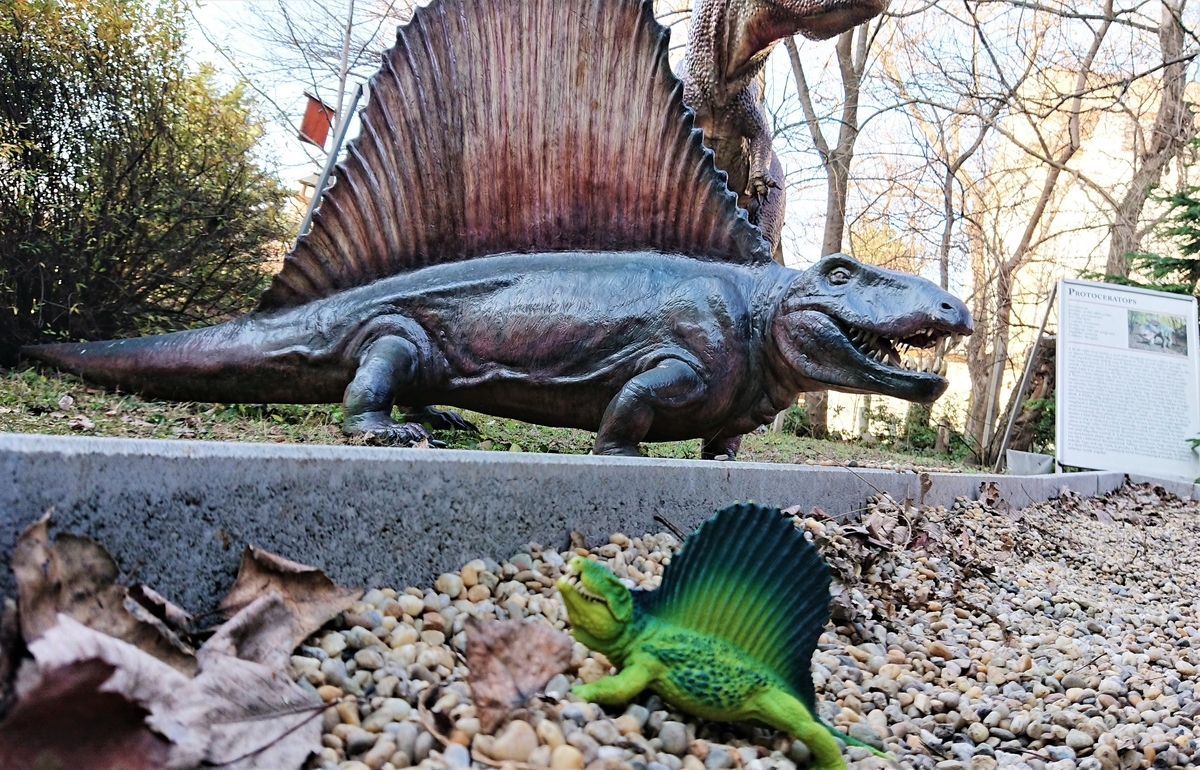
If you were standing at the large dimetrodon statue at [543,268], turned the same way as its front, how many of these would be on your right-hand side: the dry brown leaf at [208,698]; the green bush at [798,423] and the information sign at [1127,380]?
1

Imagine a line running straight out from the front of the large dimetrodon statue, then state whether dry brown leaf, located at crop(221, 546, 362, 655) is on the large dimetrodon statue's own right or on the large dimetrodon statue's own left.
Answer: on the large dimetrodon statue's own right

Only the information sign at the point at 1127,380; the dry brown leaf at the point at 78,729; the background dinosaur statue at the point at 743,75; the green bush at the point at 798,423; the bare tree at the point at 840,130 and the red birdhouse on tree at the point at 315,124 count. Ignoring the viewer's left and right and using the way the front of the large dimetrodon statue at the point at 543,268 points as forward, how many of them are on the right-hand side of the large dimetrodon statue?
1

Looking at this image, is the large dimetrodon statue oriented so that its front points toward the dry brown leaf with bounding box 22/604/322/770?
no

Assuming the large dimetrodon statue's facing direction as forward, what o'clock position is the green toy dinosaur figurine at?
The green toy dinosaur figurine is roughly at 3 o'clock from the large dimetrodon statue.

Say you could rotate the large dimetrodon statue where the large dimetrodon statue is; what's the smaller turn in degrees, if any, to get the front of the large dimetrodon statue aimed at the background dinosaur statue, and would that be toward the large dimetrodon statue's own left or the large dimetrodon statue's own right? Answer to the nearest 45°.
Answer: approximately 45° to the large dimetrodon statue's own left

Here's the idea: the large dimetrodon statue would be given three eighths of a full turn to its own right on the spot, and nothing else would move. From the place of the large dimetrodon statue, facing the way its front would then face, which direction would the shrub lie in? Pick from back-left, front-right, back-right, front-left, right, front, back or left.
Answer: right

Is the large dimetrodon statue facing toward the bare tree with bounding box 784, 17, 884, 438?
no

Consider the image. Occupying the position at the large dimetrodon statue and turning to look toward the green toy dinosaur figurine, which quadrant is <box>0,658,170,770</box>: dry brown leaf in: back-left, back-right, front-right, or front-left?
front-right

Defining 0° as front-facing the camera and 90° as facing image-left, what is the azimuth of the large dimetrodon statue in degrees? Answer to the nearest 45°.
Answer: approximately 270°

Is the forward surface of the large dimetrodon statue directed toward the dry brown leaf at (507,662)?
no

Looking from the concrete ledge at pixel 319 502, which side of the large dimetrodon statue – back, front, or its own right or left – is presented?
right

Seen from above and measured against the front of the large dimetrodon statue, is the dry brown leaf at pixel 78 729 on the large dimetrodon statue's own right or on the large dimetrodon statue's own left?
on the large dimetrodon statue's own right

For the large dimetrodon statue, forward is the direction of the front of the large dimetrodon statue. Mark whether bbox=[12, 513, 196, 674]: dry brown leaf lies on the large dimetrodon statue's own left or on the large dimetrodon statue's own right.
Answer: on the large dimetrodon statue's own right

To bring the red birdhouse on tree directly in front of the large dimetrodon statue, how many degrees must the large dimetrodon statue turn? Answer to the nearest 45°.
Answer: approximately 90° to its left

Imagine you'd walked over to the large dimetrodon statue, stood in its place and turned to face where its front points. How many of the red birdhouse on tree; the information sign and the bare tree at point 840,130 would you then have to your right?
0

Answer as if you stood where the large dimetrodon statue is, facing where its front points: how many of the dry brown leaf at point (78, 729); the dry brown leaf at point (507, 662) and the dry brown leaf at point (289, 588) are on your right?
3
